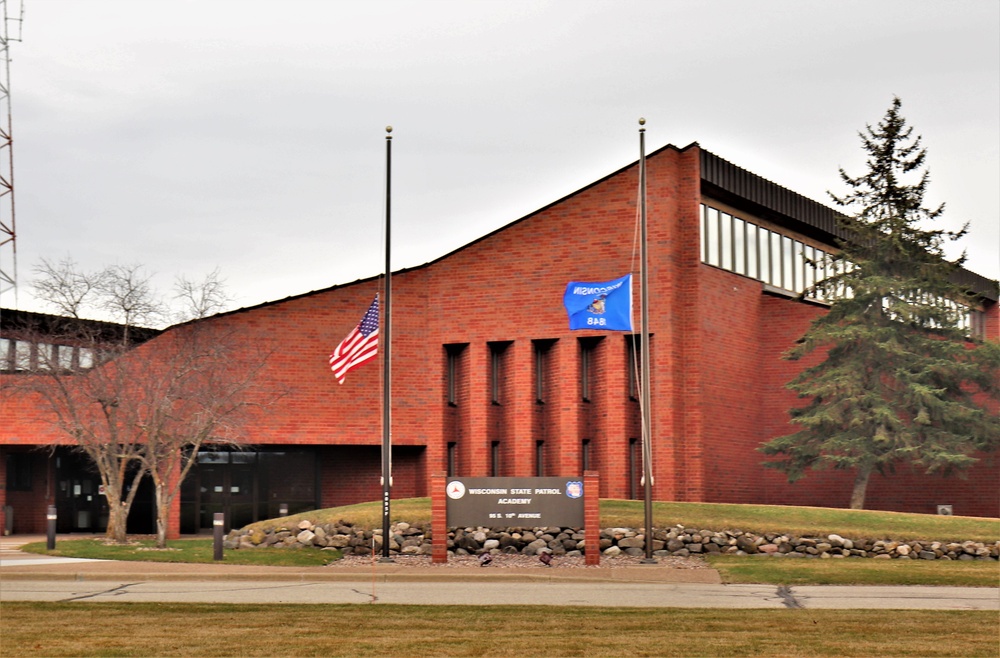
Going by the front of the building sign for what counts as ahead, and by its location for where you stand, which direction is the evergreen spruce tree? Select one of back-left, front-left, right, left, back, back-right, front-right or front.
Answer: back-left

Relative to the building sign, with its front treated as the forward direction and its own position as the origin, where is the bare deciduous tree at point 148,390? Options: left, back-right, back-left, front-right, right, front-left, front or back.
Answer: back-right

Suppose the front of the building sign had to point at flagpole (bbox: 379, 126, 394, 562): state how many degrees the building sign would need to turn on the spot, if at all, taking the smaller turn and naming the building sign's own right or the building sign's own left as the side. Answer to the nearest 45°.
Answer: approximately 90° to the building sign's own right

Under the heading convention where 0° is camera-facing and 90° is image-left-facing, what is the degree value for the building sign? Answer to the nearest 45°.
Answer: approximately 0°

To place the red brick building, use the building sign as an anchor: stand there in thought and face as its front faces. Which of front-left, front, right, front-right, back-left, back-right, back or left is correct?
back
